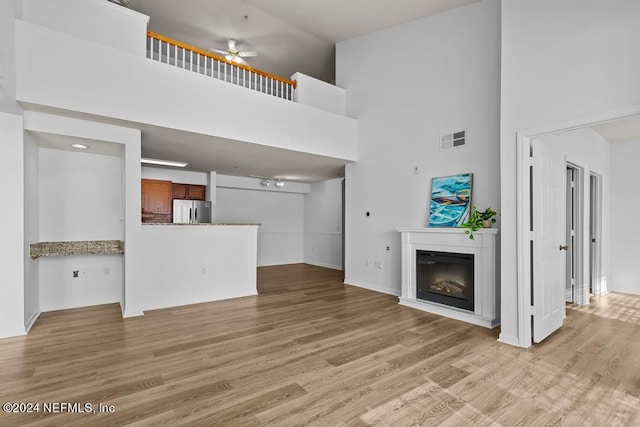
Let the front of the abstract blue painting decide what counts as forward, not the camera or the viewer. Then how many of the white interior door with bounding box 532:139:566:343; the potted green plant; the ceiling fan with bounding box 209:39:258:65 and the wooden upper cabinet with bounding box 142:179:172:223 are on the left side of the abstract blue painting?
2

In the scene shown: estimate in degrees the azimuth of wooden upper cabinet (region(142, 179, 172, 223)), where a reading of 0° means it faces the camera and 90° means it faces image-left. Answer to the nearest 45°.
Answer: approximately 0°

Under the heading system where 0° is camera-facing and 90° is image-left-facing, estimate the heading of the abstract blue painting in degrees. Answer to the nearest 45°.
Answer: approximately 45°

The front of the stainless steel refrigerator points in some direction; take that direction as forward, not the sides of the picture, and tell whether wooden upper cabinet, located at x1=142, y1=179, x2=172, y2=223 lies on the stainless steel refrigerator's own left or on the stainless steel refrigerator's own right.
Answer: on the stainless steel refrigerator's own right
